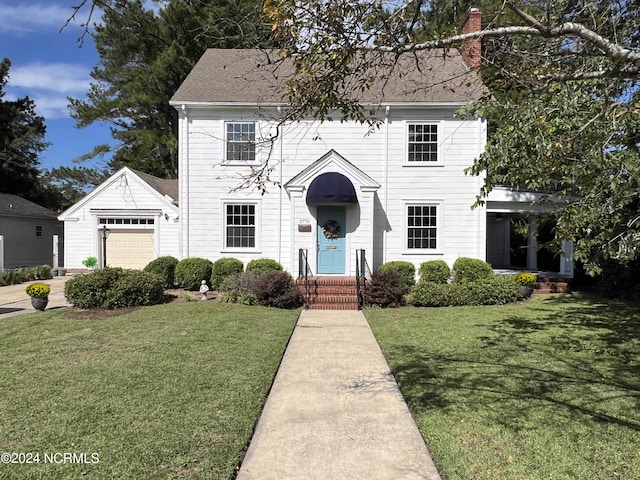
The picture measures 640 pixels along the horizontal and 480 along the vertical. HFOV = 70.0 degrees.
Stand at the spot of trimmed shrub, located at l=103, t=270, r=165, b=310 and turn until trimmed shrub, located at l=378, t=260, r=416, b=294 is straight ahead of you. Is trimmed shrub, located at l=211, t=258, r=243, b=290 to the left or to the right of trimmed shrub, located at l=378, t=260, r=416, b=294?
left

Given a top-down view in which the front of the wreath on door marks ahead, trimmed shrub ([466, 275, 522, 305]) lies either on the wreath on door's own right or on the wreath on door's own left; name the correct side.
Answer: on the wreath on door's own left

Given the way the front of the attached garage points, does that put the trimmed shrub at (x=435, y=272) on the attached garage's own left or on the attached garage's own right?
on the attached garage's own left

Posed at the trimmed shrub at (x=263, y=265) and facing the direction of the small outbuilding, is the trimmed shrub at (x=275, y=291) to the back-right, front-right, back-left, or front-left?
back-left

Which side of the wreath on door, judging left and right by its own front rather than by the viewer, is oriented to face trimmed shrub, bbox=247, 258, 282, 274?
right

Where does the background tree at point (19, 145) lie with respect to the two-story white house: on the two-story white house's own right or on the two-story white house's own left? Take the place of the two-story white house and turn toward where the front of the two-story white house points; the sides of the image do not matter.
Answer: on the two-story white house's own right

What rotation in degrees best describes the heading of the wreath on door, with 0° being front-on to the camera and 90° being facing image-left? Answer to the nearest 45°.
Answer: approximately 0°

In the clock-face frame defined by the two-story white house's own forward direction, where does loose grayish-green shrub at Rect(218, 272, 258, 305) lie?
The loose grayish-green shrub is roughly at 2 o'clock from the two-story white house.
